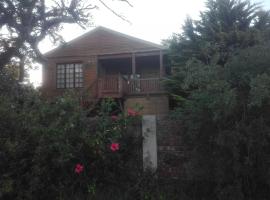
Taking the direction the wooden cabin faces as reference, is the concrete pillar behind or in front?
in front

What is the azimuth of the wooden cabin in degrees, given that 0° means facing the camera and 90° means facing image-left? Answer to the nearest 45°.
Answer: approximately 0°

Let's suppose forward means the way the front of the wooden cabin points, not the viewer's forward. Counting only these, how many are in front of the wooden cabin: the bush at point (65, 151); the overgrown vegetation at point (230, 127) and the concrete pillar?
3

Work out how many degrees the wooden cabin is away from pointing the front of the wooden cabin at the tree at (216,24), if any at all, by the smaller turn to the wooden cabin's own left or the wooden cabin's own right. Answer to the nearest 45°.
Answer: approximately 45° to the wooden cabin's own left

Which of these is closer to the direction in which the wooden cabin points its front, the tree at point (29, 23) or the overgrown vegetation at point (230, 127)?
the overgrown vegetation

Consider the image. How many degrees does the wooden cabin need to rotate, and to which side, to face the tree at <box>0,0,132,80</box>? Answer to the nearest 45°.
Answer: approximately 45° to its right

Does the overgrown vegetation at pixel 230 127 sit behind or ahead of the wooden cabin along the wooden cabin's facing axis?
ahead

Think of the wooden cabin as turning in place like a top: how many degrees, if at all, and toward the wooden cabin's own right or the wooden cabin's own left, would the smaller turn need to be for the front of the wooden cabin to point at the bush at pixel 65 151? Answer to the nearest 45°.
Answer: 0° — it already faces it
